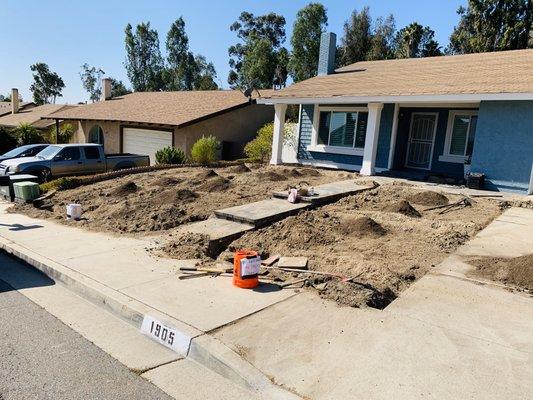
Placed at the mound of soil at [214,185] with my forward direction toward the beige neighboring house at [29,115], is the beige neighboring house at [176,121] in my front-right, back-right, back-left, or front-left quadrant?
front-right

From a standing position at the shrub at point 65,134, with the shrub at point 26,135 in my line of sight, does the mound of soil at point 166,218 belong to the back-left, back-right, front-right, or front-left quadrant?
back-left

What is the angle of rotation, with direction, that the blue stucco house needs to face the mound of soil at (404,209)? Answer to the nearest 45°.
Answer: approximately 45° to its left

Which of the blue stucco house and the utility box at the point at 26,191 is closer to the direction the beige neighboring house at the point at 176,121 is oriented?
the utility box

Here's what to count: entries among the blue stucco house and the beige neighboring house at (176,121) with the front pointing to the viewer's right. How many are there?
0

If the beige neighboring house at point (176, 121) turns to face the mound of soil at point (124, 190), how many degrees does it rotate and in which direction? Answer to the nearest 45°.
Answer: approximately 45° to its left

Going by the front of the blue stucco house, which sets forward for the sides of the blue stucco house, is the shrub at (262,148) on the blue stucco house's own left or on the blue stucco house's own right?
on the blue stucco house's own right

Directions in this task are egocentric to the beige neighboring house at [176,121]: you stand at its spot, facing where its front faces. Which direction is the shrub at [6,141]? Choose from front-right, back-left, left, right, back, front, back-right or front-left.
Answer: right

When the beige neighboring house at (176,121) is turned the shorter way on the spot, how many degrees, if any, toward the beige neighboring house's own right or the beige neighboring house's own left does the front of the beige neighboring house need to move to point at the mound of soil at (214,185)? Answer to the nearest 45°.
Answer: approximately 45° to the beige neighboring house's own left

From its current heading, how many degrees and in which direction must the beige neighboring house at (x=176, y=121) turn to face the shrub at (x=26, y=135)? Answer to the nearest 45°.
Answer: approximately 90° to its right

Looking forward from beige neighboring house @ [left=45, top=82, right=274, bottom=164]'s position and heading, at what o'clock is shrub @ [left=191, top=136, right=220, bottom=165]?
The shrub is roughly at 10 o'clock from the beige neighboring house.

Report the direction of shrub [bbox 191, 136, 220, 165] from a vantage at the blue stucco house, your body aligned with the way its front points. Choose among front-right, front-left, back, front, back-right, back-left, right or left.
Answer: front-right

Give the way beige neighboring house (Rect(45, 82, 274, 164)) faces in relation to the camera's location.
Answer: facing the viewer and to the left of the viewer

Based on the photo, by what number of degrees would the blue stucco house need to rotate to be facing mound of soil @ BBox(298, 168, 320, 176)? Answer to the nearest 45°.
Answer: approximately 45° to its right

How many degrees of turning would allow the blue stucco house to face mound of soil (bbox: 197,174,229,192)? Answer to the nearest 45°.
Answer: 0° — it already faces it

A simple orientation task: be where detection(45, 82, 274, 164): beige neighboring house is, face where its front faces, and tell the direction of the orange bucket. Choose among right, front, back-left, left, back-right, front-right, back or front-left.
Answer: front-left
